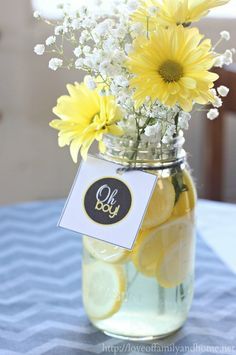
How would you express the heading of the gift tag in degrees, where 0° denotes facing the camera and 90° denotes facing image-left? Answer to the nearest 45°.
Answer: approximately 0°
